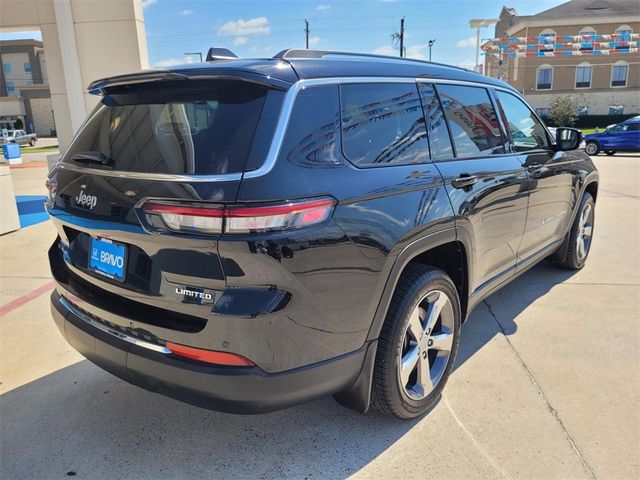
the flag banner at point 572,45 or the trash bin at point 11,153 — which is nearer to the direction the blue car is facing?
the trash bin

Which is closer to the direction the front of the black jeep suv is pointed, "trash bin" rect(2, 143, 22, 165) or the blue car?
the blue car

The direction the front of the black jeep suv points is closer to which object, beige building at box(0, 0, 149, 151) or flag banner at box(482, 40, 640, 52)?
the flag banner

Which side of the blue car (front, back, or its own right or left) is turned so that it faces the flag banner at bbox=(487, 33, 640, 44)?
right

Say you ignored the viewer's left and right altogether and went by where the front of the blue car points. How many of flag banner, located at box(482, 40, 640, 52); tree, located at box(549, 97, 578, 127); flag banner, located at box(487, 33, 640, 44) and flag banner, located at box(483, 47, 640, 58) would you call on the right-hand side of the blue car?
4

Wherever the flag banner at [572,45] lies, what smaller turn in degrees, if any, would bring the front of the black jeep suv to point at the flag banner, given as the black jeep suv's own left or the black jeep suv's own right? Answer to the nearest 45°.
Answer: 0° — it already faces it

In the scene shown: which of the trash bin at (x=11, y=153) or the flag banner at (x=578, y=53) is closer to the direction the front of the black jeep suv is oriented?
the flag banner

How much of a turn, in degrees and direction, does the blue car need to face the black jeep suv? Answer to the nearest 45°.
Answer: approximately 90° to its left

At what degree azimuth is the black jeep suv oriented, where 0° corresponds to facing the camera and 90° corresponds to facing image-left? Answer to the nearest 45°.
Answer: approximately 225°

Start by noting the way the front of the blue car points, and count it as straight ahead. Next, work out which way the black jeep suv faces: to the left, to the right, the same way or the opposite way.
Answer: to the right

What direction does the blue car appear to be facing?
to the viewer's left

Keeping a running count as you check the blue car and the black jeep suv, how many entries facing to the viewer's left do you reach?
1

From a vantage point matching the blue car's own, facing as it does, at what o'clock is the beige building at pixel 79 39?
The beige building is roughly at 10 o'clock from the blue car.

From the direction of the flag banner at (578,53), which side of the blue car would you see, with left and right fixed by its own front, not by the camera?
right
